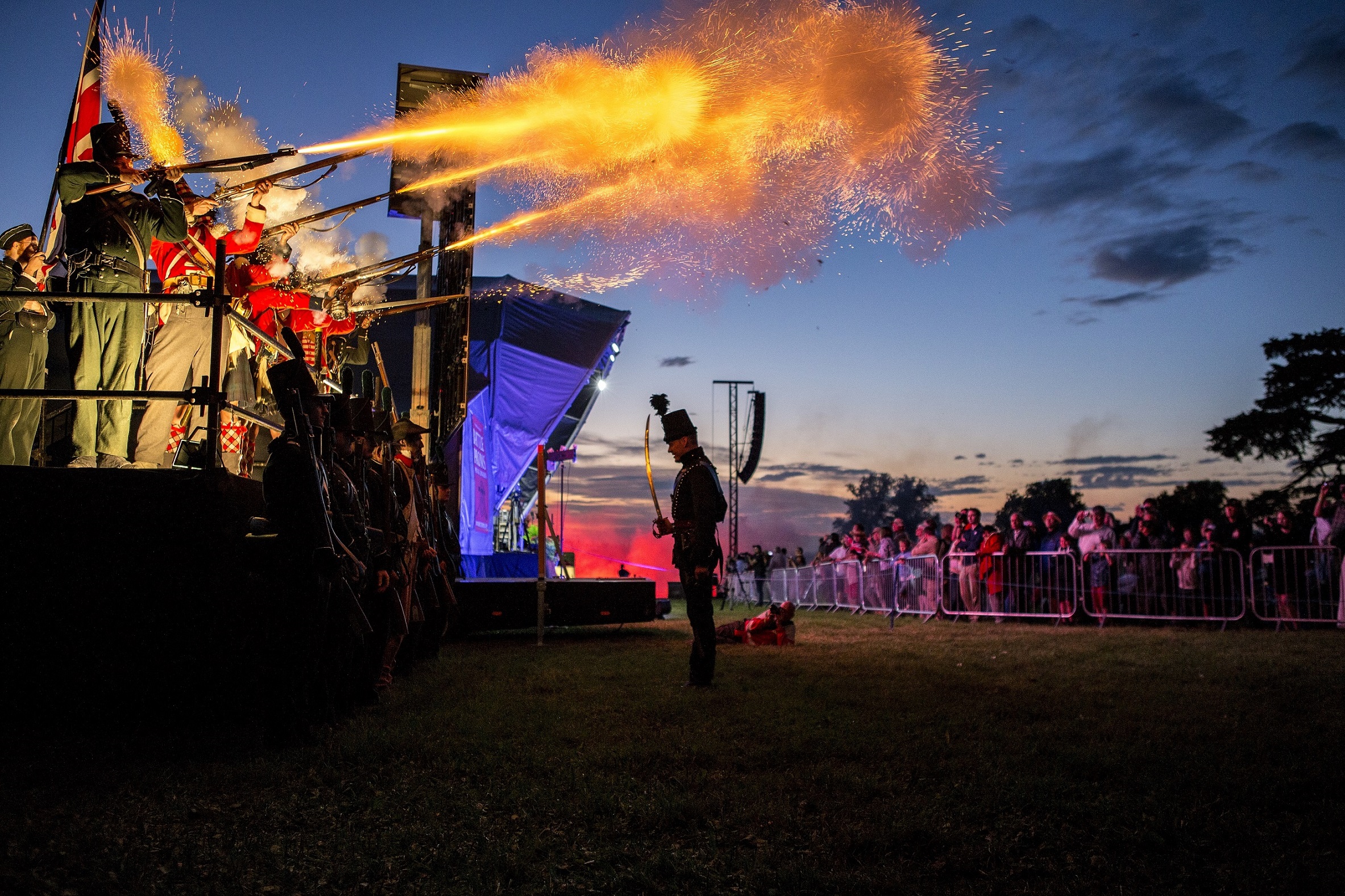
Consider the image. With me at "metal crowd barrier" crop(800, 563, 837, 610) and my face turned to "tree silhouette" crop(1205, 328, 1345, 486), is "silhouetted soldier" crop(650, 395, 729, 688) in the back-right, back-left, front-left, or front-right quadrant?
back-right

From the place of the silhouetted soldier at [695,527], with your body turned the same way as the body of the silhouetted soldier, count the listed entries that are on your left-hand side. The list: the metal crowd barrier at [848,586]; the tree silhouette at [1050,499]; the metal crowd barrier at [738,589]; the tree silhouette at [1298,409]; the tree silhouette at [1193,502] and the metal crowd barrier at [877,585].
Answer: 0

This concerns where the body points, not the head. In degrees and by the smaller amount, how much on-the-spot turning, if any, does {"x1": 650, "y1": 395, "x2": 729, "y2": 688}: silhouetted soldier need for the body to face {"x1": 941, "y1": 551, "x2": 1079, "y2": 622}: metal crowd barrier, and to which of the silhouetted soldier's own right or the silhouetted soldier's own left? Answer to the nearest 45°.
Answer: approximately 135° to the silhouetted soldier's own right

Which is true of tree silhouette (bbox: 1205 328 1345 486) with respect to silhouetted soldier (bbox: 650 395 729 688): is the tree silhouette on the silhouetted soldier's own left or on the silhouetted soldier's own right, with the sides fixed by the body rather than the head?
on the silhouetted soldier's own right

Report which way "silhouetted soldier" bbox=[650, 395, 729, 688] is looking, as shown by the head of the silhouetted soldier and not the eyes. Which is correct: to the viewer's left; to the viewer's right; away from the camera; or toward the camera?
to the viewer's left

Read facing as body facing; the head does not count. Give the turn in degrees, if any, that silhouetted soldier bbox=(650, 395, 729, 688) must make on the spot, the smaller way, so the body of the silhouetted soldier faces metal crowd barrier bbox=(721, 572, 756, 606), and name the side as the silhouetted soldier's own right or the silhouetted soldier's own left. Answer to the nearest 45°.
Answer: approximately 90° to the silhouetted soldier's own right

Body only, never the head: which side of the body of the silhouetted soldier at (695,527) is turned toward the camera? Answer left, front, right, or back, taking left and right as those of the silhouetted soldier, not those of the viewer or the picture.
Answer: left

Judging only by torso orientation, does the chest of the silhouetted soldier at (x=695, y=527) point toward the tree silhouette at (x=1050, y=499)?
no

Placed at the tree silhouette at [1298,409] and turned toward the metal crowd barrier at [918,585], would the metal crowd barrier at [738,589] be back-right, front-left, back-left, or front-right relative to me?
front-right

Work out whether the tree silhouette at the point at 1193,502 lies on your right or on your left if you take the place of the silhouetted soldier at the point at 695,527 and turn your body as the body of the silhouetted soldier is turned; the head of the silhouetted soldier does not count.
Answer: on your right

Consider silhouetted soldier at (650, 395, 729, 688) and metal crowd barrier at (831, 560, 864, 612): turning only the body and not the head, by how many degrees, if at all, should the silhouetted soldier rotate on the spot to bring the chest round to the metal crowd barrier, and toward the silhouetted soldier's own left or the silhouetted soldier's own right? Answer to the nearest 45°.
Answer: approximately 90° to the silhouetted soldier's own right

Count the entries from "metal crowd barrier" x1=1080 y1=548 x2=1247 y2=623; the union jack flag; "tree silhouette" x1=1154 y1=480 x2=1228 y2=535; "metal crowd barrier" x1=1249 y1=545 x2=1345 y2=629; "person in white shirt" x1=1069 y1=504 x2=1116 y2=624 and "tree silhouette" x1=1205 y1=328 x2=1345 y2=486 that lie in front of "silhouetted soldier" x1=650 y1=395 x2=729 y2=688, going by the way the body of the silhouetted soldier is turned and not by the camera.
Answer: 1

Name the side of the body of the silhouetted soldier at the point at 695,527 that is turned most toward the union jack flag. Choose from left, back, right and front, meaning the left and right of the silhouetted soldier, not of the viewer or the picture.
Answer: front

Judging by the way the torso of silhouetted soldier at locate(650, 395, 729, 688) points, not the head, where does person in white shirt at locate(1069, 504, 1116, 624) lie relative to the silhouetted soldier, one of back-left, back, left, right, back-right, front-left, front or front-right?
back-right

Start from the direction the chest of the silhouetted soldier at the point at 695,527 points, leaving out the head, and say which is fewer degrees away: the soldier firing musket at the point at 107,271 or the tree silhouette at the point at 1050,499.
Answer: the soldier firing musket

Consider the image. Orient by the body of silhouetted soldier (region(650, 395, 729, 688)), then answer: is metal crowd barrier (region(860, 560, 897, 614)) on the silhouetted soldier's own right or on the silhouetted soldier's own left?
on the silhouetted soldier's own right

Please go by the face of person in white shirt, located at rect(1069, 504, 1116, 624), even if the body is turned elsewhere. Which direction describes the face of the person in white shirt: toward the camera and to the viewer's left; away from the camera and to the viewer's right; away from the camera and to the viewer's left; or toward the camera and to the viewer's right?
toward the camera and to the viewer's left
